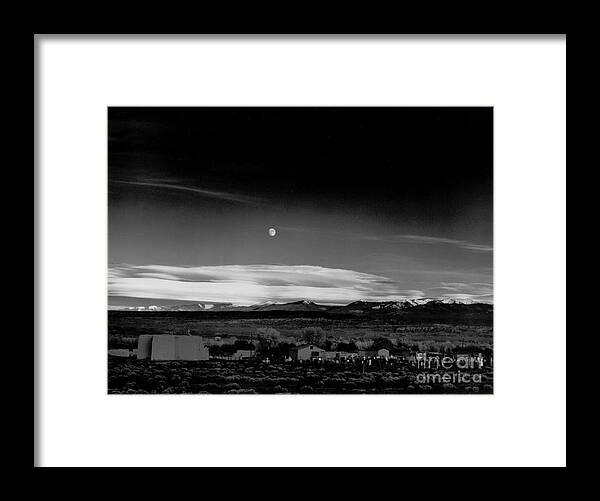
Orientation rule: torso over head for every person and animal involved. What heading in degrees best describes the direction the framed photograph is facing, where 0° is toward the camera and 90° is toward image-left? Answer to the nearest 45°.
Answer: approximately 0°
